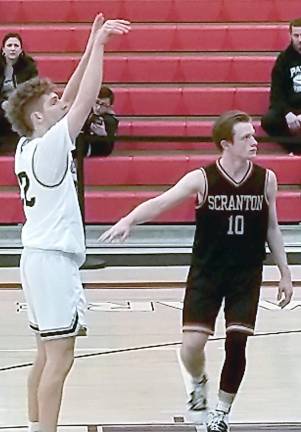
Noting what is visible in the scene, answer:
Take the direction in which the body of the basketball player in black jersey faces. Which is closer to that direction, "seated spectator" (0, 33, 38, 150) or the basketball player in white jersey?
the basketball player in white jersey

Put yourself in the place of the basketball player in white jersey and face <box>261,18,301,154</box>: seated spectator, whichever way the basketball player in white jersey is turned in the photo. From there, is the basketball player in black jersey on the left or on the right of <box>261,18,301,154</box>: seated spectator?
right

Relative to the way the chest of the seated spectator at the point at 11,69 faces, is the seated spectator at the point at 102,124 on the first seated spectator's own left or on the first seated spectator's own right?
on the first seated spectator's own left

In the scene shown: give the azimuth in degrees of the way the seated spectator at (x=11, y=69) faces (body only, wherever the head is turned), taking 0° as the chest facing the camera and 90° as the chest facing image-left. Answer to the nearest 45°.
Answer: approximately 0°

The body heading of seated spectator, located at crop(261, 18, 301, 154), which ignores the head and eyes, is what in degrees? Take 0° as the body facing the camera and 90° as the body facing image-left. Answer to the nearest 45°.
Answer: approximately 0°

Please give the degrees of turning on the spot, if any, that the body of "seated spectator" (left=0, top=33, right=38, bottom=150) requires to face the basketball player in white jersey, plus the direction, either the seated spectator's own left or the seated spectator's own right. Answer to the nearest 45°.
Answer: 0° — they already face them

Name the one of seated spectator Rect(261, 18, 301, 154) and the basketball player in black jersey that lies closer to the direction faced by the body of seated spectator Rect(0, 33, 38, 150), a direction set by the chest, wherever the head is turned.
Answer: the basketball player in black jersey

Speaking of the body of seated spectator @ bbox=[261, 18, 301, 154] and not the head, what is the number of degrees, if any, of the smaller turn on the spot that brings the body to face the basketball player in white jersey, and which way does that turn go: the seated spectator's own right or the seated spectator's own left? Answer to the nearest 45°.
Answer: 0° — they already face them

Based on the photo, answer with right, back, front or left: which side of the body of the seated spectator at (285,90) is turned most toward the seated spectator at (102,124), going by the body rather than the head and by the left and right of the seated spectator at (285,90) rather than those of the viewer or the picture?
right

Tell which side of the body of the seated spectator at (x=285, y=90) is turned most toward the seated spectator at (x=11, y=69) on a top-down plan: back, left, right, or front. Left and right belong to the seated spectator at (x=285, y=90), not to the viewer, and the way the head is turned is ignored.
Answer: right

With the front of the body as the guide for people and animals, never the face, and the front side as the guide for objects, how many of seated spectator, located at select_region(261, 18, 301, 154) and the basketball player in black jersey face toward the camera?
2
